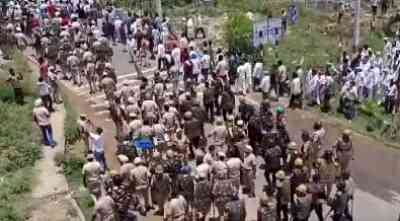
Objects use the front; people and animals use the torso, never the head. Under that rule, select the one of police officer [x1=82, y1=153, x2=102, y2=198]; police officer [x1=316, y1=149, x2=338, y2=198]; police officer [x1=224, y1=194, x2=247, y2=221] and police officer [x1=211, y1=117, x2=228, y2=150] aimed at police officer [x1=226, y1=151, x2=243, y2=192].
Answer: police officer [x1=224, y1=194, x2=247, y2=221]

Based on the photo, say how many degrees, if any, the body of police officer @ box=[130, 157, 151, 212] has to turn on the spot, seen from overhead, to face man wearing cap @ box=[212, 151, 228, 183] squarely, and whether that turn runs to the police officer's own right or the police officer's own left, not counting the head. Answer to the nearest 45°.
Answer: approximately 90° to the police officer's own right

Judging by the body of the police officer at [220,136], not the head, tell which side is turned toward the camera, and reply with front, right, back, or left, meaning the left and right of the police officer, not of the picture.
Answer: back

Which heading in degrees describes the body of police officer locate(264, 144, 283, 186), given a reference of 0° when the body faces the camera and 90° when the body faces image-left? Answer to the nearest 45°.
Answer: approximately 180°

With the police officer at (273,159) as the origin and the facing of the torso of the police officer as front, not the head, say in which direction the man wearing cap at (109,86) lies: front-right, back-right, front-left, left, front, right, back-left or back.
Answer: front-left

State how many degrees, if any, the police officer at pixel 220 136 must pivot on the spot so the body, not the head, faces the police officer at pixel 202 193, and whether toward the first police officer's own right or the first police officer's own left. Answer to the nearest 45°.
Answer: approximately 180°

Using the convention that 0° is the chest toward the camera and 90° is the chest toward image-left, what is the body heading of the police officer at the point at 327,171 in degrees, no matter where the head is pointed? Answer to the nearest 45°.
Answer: approximately 180°

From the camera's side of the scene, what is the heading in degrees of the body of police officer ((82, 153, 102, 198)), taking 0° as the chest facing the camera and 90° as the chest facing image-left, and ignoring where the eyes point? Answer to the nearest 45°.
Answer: approximately 180°

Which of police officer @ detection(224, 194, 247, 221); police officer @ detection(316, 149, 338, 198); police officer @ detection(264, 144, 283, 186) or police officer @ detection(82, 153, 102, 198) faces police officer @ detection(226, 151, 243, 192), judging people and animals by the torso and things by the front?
police officer @ detection(224, 194, 247, 221)

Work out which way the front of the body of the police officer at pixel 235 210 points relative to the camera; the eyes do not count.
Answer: away from the camera

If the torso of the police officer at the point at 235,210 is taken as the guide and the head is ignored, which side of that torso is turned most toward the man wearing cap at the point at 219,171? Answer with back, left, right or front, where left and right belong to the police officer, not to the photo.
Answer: front

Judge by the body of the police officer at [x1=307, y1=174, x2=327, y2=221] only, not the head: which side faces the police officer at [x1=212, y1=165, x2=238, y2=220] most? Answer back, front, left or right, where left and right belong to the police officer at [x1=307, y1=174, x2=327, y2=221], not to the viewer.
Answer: left

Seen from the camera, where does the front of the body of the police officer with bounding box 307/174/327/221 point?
away from the camera

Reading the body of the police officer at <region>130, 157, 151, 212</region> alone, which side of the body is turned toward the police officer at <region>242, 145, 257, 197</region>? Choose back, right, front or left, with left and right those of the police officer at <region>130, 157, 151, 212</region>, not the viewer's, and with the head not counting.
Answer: right

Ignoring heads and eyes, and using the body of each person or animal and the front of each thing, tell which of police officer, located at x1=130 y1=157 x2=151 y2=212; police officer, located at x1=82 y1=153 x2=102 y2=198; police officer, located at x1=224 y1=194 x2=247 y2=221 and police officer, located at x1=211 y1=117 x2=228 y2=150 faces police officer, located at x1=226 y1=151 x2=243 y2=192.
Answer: police officer, located at x1=224 y1=194 x2=247 y2=221

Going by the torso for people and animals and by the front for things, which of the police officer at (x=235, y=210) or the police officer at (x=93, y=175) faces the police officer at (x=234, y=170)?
the police officer at (x=235, y=210)

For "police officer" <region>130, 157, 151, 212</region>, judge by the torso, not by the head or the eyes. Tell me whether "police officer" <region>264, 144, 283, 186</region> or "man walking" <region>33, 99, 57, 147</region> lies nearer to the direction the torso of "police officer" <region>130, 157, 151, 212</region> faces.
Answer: the man walking

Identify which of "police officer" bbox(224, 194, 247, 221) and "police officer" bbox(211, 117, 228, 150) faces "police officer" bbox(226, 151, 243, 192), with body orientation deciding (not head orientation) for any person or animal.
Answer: "police officer" bbox(224, 194, 247, 221)
